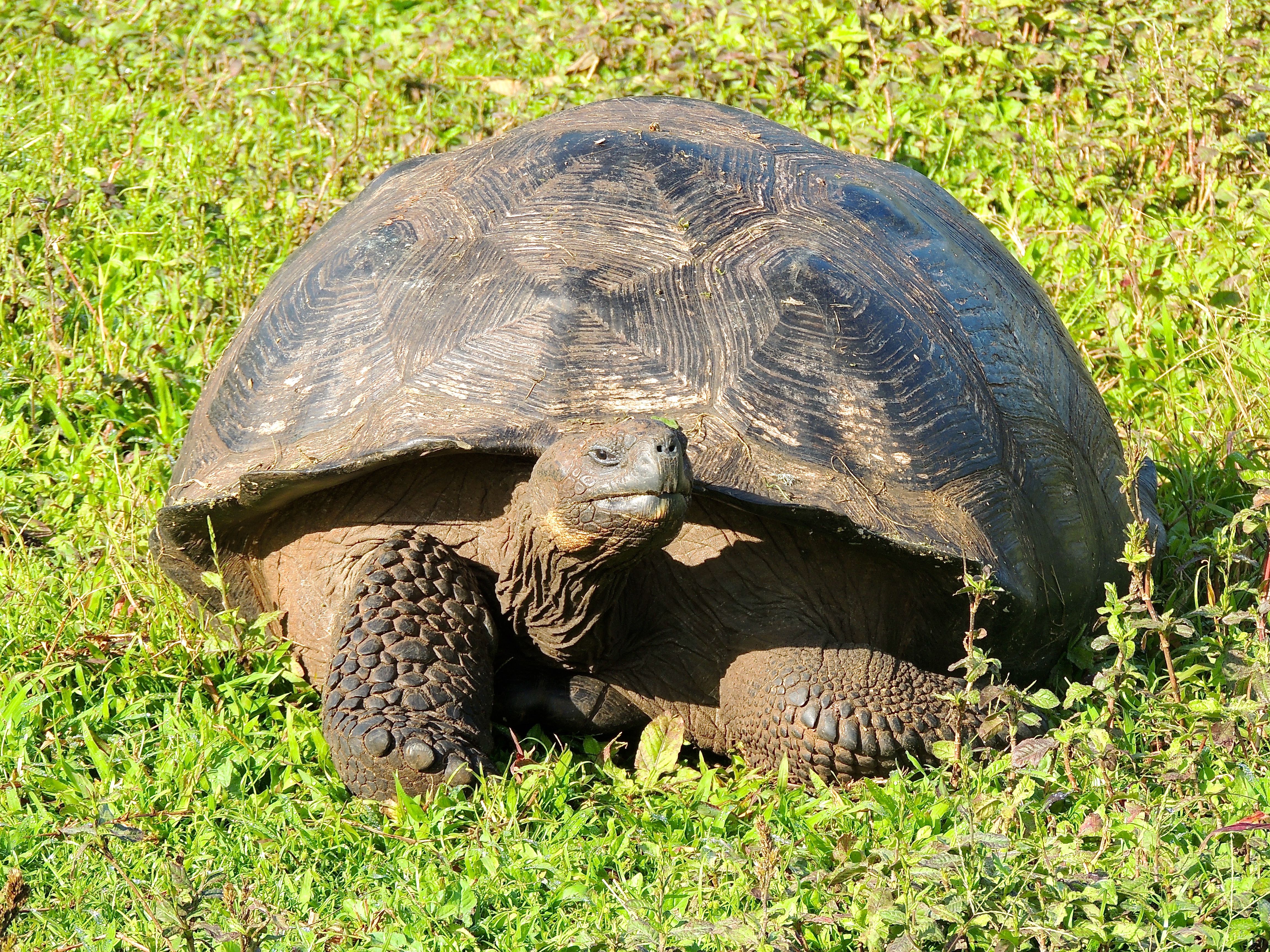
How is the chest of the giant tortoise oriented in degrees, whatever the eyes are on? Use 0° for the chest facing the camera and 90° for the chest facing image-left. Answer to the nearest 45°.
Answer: approximately 0°

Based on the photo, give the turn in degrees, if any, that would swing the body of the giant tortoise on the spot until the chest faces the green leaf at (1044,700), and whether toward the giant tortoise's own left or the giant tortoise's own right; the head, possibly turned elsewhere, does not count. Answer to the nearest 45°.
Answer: approximately 45° to the giant tortoise's own left

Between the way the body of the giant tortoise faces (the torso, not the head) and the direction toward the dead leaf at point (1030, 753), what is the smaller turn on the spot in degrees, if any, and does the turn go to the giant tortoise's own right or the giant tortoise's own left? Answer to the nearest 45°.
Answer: approximately 45° to the giant tortoise's own left

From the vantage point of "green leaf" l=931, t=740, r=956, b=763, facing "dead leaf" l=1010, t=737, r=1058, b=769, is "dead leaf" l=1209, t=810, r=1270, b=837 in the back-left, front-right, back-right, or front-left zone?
front-right

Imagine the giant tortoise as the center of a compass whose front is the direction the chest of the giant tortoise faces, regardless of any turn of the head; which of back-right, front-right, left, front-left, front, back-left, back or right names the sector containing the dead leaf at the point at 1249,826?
front-left

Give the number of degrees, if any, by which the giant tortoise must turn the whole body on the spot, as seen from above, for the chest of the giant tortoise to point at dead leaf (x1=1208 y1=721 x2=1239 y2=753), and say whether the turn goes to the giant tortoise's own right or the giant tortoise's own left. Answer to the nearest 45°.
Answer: approximately 90° to the giant tortoise's own left

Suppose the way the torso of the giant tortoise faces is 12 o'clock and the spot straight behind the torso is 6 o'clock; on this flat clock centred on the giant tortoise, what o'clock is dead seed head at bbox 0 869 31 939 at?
The dead seed head is roughly at 1 o'clock from the giant tortoise.
